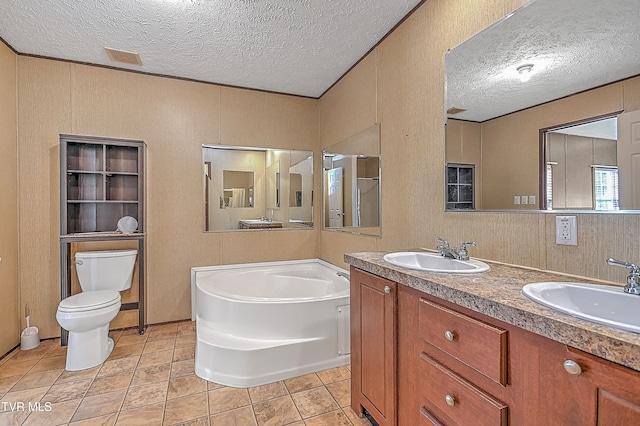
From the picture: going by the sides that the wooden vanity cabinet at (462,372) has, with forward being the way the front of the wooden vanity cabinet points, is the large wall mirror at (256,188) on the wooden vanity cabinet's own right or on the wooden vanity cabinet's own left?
on the wooden vanity cabinet's own right

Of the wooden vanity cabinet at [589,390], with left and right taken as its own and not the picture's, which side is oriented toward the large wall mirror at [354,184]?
right

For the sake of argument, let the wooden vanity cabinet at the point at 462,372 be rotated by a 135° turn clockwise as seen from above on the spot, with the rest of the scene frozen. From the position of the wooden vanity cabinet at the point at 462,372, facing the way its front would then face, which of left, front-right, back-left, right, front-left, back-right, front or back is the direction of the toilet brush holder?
left

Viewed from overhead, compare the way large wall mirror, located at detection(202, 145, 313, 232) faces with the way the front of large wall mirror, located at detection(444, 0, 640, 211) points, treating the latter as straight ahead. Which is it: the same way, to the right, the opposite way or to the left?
to the left

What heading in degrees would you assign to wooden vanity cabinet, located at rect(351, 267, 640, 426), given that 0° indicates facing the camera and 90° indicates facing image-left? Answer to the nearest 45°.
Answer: approximately 45°

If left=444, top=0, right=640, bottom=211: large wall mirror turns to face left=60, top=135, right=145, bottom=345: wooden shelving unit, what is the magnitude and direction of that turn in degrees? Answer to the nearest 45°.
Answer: approximately 45° to its right

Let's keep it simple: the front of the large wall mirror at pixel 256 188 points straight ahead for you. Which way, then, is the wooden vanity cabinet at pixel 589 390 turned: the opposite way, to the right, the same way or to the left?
to the right

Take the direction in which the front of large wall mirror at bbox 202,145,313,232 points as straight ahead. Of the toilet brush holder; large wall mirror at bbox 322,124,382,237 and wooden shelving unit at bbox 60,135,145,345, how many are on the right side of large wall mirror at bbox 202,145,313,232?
2

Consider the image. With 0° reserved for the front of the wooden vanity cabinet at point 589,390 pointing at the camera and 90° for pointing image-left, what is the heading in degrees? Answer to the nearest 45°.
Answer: approximately 45°

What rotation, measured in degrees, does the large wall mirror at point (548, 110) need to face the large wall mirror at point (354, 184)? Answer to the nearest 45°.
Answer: approximately 90° to its right

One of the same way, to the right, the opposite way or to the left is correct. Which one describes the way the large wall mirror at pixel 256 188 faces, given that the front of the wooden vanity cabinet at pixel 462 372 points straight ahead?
to the left

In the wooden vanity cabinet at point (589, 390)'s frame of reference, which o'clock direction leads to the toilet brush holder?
The toilet brush holder is roughly at 1 o'clock from the wooden vanity cabinet.

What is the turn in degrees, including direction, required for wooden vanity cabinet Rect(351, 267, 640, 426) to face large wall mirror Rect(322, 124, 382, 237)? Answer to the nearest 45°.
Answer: approximately 90° to its right

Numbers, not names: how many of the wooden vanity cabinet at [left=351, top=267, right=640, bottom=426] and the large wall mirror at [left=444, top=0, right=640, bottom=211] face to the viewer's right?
0

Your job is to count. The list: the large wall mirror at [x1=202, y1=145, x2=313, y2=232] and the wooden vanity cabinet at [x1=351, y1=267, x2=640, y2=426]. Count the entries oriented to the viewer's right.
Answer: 0
